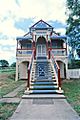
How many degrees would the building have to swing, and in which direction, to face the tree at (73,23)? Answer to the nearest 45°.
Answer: approximately 135° to its left

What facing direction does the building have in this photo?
toward the camera
